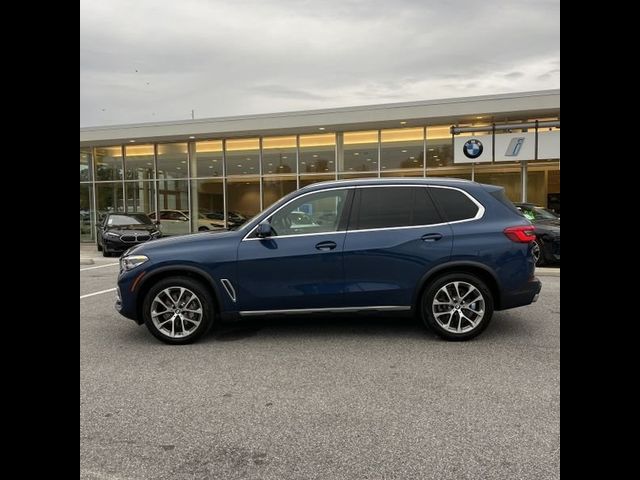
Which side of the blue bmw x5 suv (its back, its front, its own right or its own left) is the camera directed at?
left

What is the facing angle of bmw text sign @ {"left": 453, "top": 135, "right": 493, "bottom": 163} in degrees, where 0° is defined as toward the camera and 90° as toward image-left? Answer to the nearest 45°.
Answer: approximately 0°

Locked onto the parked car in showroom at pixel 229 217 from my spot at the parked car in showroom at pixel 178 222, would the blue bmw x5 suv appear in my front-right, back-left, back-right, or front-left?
front-right

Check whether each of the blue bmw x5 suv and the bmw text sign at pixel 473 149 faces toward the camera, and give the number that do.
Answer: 1

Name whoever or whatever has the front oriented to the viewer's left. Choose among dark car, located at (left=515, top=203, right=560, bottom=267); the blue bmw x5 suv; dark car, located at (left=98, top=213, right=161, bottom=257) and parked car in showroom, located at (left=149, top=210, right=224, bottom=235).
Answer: the blue bmw x5 suv

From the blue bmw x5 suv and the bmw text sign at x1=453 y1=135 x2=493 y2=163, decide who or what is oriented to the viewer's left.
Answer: the blue bmw x5 suv

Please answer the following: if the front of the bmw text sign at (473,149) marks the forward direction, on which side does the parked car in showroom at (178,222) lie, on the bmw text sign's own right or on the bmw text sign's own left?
on the bmw text sign's own right
